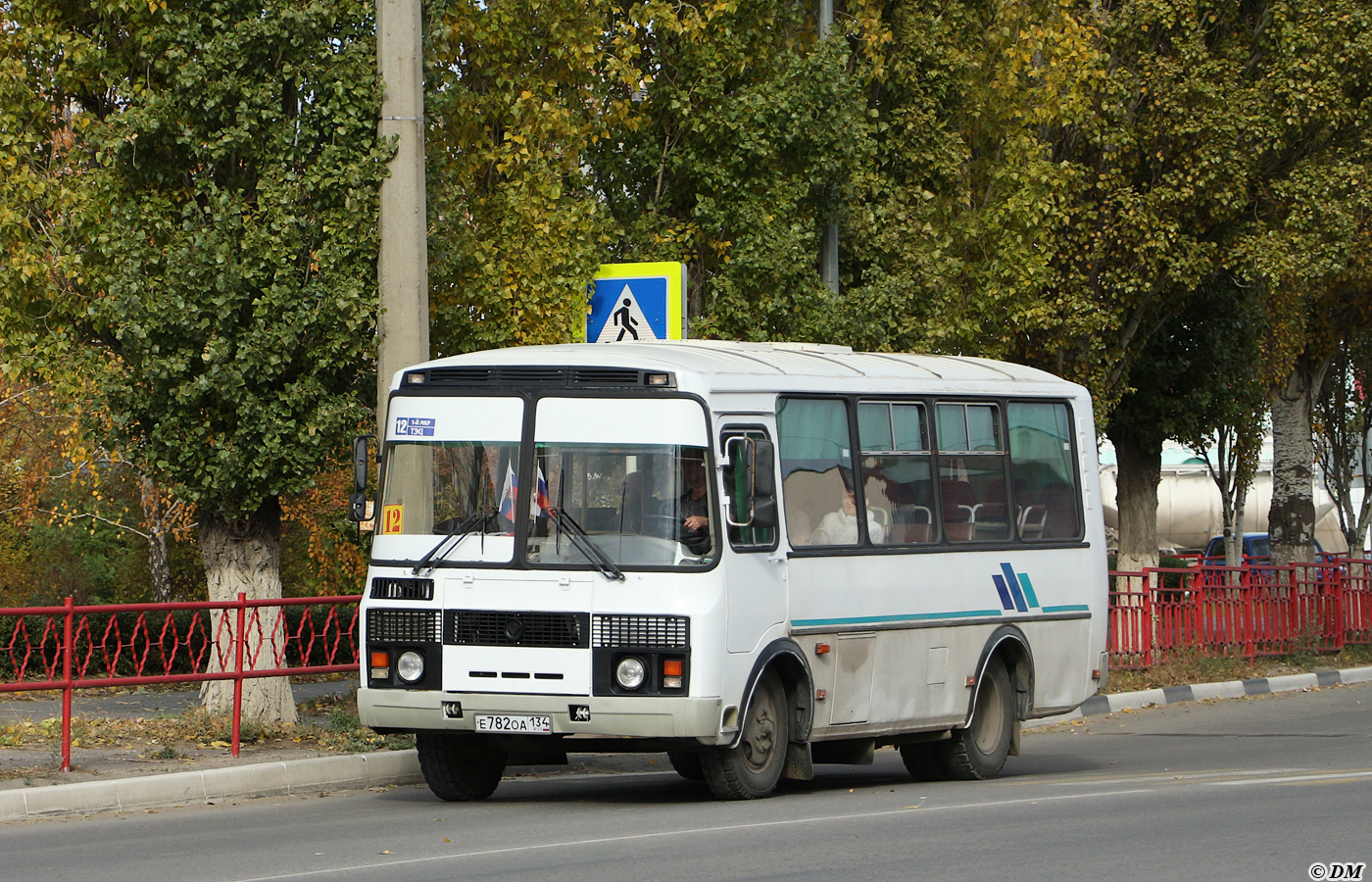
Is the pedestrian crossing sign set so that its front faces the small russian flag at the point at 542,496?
yes

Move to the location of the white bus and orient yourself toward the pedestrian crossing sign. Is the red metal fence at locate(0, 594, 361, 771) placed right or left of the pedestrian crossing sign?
left

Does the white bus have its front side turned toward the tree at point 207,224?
no

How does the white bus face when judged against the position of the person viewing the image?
facing the viewer and to the left of the viewer

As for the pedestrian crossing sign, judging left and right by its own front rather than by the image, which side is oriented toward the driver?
front

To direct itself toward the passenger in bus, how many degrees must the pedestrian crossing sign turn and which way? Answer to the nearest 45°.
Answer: approximately 45° to its left

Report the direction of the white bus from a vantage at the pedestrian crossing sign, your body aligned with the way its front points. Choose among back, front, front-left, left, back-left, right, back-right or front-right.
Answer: front

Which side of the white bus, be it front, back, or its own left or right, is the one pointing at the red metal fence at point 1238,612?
back

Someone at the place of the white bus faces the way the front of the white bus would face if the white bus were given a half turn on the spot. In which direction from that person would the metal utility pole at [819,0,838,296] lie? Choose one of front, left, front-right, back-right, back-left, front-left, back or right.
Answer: front-left

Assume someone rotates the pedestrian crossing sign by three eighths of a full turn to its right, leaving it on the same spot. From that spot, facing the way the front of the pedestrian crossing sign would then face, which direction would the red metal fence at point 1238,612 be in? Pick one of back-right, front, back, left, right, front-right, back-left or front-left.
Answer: right

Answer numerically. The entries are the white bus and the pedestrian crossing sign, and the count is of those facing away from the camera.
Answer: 0

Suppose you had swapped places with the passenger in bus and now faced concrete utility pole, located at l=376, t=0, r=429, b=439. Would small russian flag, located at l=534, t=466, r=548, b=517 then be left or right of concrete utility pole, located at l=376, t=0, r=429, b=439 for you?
left

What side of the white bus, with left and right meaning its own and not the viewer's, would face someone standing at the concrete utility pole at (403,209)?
right

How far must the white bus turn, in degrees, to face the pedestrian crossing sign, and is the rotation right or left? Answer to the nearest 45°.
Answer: approximately 135° to its right

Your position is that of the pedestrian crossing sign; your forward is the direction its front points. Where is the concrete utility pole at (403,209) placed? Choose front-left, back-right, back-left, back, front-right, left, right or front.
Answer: front-right

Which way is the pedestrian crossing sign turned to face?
toward the camera
